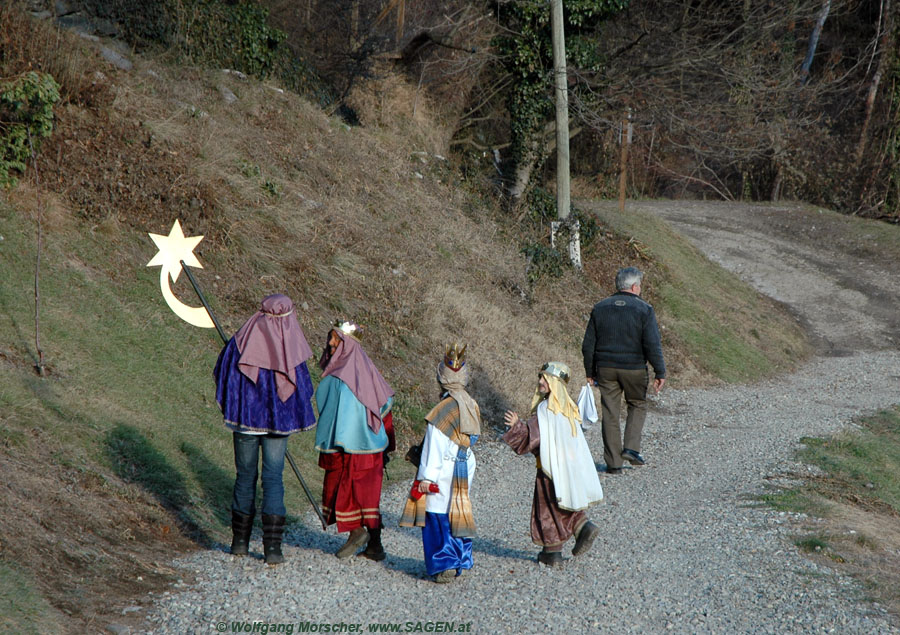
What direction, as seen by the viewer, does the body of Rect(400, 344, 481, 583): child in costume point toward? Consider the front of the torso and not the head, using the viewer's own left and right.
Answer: facing away from the viewer and to the left of the viewer

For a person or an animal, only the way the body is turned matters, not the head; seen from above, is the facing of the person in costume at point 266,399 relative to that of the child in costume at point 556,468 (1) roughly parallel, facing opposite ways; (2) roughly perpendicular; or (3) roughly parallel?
roughly perpendicular

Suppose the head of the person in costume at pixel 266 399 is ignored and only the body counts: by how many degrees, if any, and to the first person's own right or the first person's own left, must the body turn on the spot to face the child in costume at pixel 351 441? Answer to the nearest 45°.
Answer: approximately 90° to the first person's own right

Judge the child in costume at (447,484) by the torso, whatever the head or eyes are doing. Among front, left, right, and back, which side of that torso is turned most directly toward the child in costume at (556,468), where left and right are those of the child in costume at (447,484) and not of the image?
right

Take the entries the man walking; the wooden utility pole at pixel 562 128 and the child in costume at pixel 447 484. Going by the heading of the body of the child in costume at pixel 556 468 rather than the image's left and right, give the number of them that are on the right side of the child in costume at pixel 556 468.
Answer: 2

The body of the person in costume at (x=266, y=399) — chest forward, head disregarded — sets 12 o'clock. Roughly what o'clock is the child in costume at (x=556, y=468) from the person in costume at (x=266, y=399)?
the child in costume at (x=556, y=468) is roughly at 3 o'clock from the person in costume at (x=266, y=399).

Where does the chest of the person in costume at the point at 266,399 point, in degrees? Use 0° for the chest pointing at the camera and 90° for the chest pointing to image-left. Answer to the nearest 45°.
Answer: approximately 180°

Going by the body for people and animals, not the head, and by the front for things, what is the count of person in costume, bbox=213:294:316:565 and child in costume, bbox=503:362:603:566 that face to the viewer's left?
1

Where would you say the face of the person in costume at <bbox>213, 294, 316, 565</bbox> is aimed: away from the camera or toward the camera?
away from the camera

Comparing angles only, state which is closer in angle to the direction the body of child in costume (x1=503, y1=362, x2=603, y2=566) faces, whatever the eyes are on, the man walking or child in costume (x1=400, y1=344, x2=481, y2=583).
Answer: the child in costume
